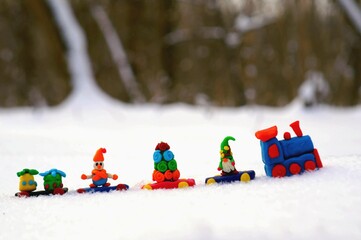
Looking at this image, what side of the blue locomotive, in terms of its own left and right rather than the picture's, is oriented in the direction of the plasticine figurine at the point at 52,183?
back

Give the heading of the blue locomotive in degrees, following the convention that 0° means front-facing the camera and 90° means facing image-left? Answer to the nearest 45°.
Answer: approximately 270°

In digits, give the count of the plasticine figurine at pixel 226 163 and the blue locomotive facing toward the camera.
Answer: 1

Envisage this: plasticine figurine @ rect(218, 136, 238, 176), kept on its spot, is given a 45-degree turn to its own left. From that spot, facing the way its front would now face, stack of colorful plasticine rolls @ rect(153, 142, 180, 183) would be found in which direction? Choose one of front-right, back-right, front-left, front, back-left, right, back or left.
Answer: back-right

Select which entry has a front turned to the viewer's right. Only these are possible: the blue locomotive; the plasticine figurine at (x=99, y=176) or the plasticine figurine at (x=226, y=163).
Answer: the blue locomotive

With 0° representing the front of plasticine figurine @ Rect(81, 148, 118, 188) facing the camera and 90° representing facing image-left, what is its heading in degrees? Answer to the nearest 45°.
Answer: approximately 0°

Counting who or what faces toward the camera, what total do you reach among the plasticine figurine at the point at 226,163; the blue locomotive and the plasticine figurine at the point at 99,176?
2

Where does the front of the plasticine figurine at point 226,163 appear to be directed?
toward the camera

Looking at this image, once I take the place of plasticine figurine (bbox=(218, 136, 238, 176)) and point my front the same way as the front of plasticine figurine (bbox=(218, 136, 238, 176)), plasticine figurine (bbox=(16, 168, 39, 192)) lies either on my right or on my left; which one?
on my right
